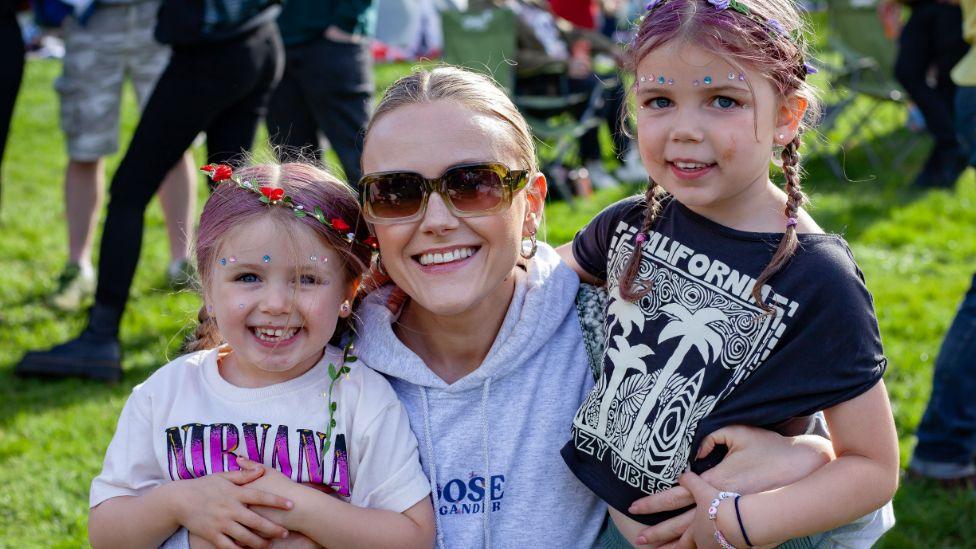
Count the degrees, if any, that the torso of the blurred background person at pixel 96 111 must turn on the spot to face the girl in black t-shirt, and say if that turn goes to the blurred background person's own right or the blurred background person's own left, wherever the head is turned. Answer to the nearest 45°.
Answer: approximately 45° to the blurred background person's own left

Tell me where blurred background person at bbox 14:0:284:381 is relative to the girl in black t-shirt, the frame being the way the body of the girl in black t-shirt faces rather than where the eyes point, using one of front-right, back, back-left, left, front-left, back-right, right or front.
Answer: right

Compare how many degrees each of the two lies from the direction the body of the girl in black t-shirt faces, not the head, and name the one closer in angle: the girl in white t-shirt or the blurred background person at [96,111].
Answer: the girl in white t-shirt

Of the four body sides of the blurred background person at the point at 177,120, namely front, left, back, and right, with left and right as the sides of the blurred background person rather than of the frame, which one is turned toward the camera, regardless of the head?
left

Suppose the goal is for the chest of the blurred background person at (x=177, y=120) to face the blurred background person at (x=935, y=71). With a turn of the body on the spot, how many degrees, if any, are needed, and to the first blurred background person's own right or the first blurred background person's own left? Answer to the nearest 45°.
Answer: approximately 135° to the first blurred background person's own right

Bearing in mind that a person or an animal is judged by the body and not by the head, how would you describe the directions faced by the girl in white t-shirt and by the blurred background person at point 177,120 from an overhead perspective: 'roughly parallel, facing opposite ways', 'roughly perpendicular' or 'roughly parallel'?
roughly perpendicular

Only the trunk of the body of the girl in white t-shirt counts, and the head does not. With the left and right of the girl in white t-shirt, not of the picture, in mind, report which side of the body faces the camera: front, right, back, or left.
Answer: front

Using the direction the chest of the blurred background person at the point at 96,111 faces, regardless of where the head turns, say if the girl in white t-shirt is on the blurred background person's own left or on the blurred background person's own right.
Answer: on the blurred background person's own left

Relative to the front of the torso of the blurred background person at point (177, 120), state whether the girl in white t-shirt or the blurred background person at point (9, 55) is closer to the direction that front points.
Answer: the blurred background person
